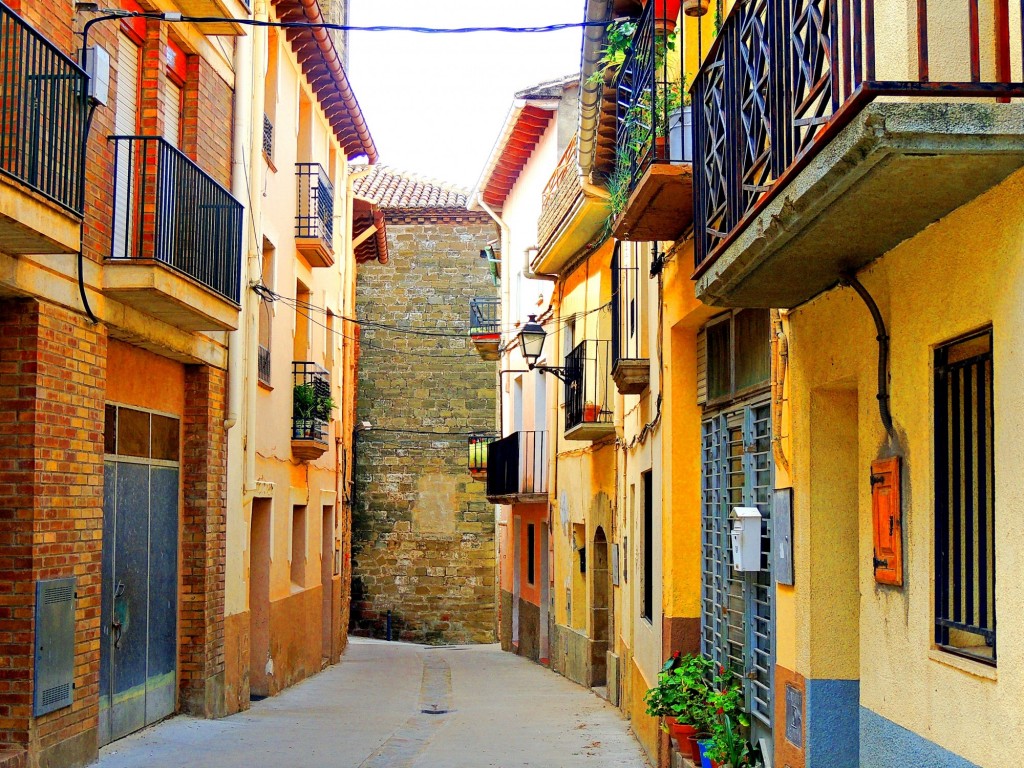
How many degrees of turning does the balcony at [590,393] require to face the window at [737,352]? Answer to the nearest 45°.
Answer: approximately 90° to its left

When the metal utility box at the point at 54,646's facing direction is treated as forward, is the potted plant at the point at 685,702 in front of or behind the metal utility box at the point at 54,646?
in front

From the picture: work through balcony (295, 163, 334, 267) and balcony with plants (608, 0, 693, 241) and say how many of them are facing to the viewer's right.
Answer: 1

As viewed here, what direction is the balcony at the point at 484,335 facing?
to the viewer's left

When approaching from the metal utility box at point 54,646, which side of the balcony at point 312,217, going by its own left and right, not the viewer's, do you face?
right

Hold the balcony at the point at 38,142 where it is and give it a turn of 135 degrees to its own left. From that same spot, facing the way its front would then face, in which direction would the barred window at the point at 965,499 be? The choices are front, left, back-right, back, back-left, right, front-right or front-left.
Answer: back-right

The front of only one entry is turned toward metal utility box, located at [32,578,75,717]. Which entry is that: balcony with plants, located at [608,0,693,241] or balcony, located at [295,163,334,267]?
the balcony with plants

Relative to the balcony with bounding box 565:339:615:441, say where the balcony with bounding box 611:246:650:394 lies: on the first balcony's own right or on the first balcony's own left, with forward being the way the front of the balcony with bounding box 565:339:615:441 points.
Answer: on the first balcony's own left

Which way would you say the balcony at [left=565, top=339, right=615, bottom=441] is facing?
to the viewer's left

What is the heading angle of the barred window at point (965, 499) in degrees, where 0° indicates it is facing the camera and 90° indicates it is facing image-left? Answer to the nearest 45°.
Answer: approximately 45°

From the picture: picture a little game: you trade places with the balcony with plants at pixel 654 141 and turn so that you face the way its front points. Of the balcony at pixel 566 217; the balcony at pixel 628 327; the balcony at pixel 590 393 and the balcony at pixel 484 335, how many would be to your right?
4

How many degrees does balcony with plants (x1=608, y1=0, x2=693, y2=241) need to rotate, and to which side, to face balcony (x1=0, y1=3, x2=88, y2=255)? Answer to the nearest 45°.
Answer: approximately 45° to its left

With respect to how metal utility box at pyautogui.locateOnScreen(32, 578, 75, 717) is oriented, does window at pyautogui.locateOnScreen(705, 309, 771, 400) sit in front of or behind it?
in front

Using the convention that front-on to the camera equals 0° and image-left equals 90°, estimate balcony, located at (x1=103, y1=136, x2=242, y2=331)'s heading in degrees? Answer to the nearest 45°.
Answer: approximately 315°

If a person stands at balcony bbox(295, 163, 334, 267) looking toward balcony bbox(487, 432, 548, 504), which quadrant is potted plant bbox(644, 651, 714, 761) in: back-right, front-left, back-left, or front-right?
back-right
